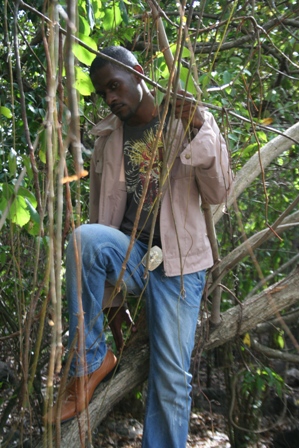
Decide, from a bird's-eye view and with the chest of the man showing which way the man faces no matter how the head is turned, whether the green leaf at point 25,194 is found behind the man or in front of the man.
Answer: in front

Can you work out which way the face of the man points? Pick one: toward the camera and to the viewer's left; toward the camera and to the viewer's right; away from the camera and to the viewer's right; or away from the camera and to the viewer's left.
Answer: toward the camera and to the viewer's left

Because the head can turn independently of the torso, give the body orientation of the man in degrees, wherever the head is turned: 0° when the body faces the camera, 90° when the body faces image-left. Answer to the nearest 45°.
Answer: approximately 45°
